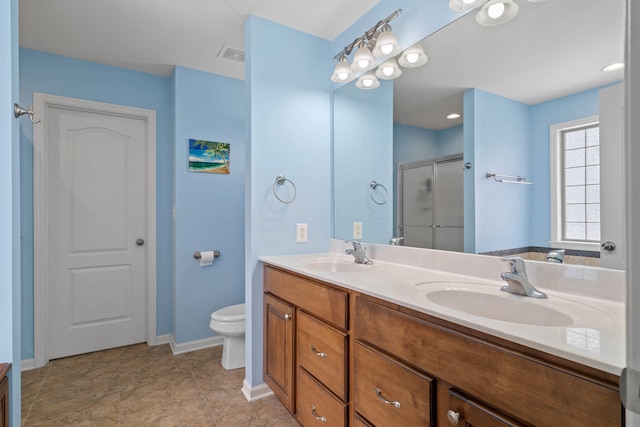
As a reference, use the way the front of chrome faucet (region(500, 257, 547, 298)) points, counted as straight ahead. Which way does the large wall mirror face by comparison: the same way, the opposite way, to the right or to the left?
the same way

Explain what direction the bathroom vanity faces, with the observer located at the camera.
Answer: facing the viewer and to the left of the viewer

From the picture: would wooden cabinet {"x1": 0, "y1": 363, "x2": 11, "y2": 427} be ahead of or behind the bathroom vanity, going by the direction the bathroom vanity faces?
ahead

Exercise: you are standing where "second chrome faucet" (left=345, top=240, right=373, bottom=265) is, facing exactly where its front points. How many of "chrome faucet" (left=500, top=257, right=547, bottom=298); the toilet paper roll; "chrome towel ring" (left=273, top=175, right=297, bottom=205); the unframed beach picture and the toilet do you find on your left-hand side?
1

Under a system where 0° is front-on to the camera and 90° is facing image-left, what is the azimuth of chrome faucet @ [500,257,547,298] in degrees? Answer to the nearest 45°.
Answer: approximately 45°

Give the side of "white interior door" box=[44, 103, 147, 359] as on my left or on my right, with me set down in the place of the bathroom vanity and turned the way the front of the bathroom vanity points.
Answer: on my right

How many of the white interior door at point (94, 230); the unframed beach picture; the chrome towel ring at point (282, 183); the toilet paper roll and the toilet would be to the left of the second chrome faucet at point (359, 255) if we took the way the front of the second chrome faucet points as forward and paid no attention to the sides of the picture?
0

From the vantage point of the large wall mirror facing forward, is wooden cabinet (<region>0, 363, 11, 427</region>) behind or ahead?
ahead

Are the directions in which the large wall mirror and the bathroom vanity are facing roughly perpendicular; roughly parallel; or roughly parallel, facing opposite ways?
roughly parallel

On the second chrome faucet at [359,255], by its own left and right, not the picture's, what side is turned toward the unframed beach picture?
right

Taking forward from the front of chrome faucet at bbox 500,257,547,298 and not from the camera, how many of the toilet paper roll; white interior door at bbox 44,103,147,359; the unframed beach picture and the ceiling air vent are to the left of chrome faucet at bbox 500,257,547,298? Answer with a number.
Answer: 0

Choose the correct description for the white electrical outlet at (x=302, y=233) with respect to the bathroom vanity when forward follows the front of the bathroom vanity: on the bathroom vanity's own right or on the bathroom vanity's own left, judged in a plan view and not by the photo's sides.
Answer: on the bathroom vanity's own right

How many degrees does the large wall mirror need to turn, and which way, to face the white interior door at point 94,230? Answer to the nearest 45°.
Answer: approximately 45° to its right

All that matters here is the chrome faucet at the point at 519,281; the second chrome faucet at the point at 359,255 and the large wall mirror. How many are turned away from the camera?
0

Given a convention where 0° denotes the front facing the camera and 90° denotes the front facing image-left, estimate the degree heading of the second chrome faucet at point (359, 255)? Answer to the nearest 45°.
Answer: approximately 45°

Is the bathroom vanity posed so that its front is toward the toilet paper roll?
no

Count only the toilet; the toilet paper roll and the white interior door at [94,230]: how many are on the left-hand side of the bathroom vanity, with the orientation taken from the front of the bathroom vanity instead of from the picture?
0

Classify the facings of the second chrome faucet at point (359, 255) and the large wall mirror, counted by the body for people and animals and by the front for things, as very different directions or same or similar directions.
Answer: same or similar directions

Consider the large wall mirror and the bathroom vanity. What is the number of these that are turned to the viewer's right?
0
